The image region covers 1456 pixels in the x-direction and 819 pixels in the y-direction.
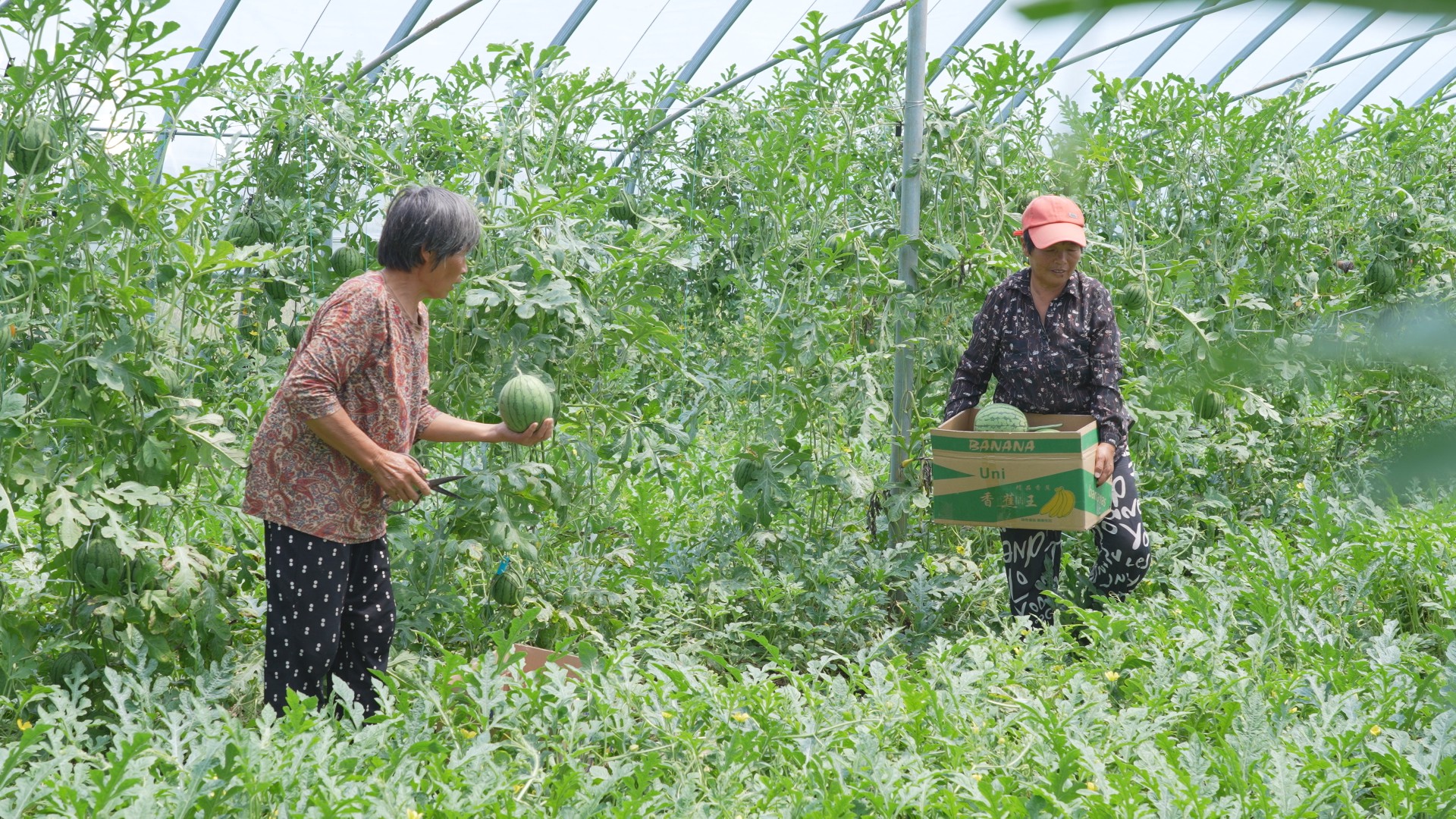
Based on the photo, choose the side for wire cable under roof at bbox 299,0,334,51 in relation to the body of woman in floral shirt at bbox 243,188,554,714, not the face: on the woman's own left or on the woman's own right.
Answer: on the woman's own left

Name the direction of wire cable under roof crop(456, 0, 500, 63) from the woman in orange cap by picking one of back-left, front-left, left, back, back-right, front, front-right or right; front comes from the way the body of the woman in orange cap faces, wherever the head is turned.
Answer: back-right

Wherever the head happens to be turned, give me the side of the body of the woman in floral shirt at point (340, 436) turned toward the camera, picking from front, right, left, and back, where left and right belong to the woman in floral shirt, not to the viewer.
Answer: right

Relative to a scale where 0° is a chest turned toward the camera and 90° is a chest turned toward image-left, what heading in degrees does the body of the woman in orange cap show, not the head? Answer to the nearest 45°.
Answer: approximately 0°

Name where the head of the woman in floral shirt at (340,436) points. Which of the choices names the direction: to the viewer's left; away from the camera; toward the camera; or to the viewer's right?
to the viewer's right

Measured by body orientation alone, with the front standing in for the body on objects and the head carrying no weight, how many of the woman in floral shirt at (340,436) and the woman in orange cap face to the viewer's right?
1

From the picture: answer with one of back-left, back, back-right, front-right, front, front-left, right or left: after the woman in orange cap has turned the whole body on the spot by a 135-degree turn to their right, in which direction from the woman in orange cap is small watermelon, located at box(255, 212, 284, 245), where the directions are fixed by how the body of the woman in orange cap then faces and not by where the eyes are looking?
front-left

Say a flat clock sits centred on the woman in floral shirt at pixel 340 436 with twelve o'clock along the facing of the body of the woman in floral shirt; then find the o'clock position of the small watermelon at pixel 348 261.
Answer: The small watermelon is roughly at 9 o'clock from the woman in floral shirt.
